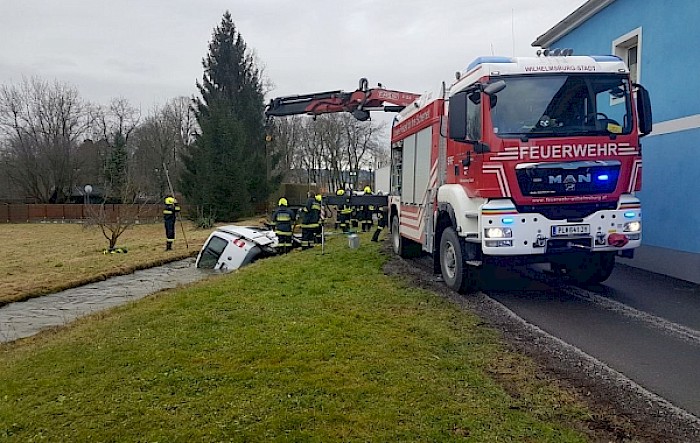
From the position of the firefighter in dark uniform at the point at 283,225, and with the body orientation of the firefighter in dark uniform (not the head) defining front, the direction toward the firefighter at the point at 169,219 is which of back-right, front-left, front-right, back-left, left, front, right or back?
front-left
